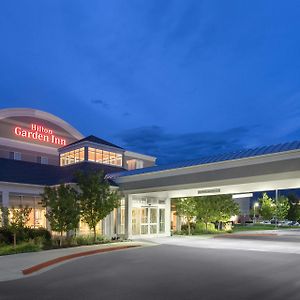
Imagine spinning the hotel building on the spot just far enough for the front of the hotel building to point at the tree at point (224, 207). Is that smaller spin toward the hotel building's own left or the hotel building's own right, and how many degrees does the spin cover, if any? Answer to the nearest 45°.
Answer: approximately 90° to the hotel building's own left

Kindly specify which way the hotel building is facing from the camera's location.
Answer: facing the viewer and to the right of the viewer

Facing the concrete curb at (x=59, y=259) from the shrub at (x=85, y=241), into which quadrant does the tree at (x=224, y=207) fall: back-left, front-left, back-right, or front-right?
back-left

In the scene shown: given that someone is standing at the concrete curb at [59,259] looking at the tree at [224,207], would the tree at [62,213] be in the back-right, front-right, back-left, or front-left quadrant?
front-left

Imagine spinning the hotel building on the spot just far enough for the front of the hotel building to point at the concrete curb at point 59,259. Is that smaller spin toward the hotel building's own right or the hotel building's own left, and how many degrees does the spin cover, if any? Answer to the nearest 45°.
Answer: approximately 45° to the hotel building's own right
